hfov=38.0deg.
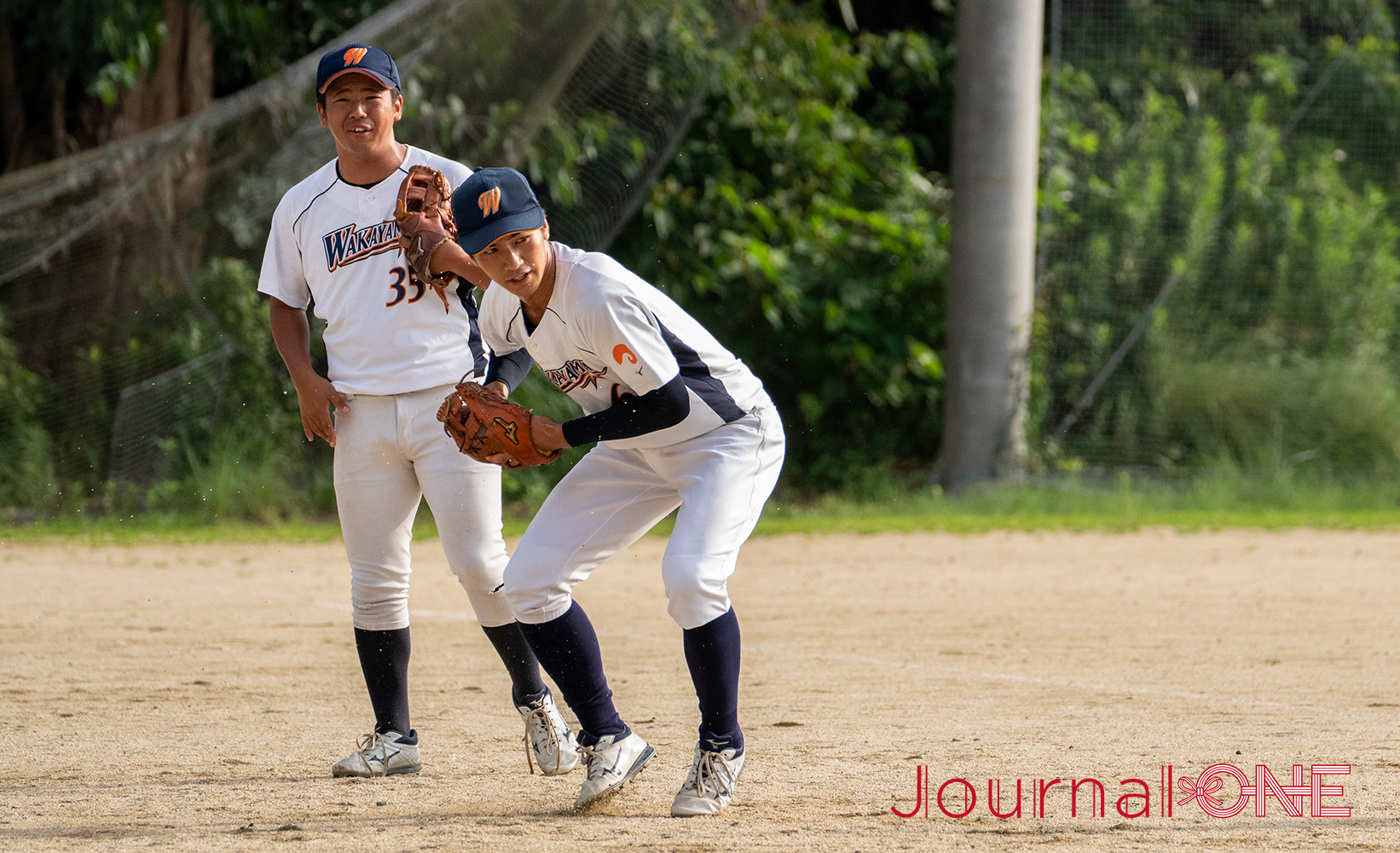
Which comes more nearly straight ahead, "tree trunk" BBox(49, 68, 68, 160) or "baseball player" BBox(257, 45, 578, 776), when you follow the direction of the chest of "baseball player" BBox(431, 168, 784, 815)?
the baseball player

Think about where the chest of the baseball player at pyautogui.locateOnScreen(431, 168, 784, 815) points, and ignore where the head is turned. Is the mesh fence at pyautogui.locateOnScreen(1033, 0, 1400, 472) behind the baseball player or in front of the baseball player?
behind

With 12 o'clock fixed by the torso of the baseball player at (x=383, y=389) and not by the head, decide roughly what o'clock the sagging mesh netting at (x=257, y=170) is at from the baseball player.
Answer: The sagging mesh netting is roughly at 6 o'clock from the baseball player.

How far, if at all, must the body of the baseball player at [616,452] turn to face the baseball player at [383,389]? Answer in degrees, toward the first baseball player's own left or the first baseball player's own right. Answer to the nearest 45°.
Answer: approximately 90° to the first baseball player's own right

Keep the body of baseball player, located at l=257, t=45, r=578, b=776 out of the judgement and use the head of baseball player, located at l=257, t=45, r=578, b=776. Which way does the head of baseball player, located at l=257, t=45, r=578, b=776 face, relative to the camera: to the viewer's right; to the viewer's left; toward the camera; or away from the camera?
toward the camera

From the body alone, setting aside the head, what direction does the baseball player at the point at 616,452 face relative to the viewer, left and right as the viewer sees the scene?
facing the viewer and to the left of the viewer

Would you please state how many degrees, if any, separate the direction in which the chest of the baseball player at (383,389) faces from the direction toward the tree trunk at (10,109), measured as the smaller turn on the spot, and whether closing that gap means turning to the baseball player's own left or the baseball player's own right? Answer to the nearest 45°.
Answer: approximately 180°

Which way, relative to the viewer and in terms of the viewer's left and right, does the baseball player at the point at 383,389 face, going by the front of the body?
facing the viewer

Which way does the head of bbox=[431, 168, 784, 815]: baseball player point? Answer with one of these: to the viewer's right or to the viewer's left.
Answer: to the viewer's left

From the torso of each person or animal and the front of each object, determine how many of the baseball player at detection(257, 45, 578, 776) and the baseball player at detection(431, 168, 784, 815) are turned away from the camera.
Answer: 0

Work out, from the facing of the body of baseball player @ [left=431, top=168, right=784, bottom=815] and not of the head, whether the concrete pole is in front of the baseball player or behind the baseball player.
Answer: behind
